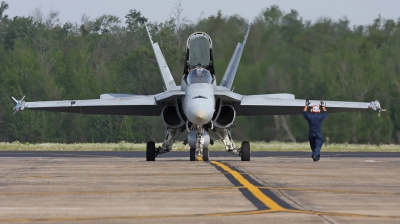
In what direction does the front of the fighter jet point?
toward the camera

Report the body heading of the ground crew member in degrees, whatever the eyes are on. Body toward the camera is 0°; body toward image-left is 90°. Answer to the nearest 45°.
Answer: approximately 180°

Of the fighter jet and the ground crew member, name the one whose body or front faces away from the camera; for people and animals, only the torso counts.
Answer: the ground crew member

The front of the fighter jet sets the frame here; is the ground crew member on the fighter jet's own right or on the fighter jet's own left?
on the fighter jet's own left

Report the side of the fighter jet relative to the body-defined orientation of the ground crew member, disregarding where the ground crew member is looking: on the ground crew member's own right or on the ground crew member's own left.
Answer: on the ground crew member's own left

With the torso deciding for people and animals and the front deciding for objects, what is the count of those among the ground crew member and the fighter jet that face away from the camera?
1

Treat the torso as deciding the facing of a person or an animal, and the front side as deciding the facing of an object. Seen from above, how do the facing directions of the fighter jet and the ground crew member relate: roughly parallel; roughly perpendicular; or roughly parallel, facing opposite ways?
roughly parallel, facing opposite ways
